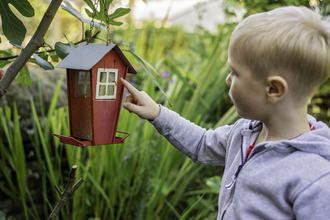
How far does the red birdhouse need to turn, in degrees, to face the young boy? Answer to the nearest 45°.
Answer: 0° — it already faces them

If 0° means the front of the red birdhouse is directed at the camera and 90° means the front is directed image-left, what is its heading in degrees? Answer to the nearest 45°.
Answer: approximately 315°

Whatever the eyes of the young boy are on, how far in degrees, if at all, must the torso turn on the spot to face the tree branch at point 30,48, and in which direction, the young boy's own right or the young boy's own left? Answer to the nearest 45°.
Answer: approximately 45° to the young boy's own right

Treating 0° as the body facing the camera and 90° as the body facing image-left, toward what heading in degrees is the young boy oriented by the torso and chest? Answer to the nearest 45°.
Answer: approximately 45°

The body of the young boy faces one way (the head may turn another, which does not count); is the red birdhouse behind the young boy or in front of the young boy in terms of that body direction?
in front
